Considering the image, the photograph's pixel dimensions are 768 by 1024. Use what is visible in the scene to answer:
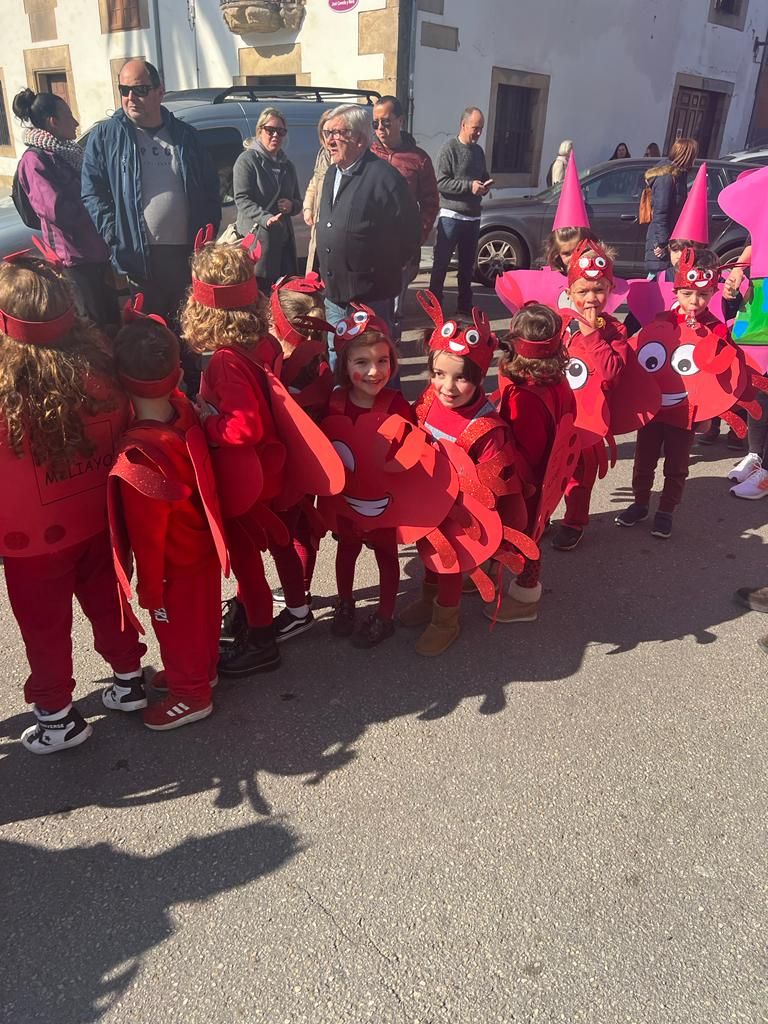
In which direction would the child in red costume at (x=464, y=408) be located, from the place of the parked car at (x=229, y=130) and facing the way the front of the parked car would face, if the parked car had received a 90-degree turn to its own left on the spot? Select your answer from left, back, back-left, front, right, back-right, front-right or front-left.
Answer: front

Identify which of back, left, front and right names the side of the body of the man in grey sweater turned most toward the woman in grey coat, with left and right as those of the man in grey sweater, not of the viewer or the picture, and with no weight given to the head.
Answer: right

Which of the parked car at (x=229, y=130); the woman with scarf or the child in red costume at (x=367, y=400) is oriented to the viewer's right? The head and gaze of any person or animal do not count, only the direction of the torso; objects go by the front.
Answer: the woman with scarf

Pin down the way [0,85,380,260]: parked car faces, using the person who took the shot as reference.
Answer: facing to the left of the viewer

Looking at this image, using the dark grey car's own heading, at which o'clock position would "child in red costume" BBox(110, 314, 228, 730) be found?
The child in red costume is roughly at 9 o'clock from the dark grey car.

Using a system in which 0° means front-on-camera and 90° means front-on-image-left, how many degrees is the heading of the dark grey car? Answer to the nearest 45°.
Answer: approximately 90°

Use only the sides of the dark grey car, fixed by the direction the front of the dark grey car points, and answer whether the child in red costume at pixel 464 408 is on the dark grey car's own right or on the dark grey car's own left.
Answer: on the dark grey car's own left

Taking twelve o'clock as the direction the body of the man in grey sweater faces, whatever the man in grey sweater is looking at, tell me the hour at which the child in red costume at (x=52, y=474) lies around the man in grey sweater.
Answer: The child in red costume is roughly at 2 o'clock from the man in grey sweater.

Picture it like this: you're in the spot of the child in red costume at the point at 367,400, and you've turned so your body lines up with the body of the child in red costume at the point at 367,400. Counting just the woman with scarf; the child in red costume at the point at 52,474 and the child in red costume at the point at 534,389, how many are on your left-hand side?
1

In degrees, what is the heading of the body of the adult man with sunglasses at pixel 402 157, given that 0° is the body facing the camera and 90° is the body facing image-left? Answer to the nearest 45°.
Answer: approximately 45°

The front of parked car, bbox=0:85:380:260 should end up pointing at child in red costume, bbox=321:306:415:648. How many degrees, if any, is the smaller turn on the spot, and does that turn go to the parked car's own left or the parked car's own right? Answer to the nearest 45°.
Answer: approximately 90° to the parked car's own left

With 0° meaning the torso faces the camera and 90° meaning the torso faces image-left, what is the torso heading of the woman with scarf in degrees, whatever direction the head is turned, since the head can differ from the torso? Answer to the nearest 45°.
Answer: approximately 270°

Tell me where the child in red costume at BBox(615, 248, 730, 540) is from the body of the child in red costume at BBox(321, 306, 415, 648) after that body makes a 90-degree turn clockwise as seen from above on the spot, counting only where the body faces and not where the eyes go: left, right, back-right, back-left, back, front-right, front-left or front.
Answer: back-right
